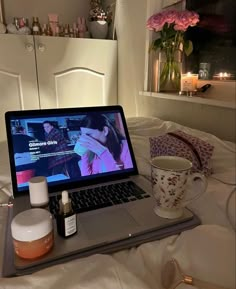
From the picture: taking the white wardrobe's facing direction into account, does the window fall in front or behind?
in front

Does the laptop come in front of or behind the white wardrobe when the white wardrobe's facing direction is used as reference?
in front

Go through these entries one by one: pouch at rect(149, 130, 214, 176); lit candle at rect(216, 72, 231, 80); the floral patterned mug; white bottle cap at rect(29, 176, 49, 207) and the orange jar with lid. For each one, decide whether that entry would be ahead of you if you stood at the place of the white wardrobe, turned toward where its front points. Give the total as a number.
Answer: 5

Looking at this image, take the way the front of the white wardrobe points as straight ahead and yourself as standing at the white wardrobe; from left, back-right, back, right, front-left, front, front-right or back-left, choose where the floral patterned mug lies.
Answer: front

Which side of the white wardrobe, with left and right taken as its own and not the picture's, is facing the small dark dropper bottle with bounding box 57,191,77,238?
front

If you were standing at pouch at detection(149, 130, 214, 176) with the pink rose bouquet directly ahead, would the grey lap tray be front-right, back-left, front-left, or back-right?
back-left

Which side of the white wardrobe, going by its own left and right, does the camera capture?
front
